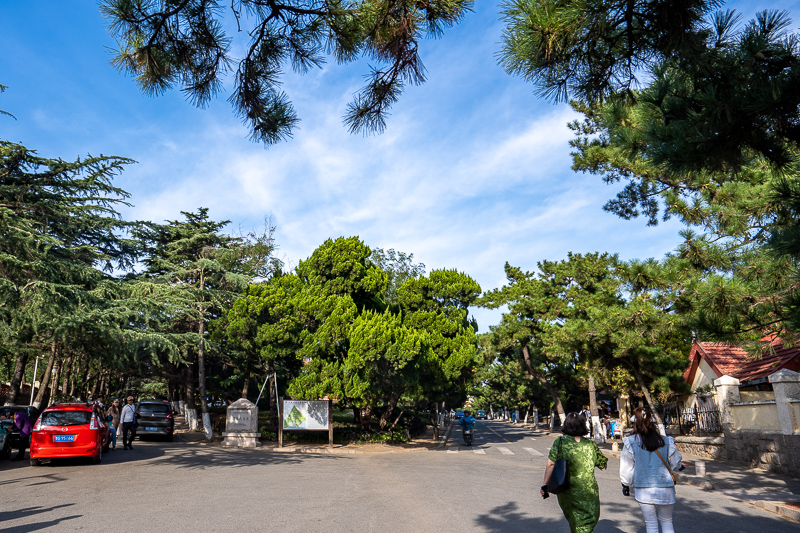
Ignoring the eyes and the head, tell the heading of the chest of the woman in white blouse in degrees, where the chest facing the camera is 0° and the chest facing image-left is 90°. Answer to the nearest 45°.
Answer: approximately 180°

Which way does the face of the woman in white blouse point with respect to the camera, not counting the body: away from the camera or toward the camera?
away from the camera

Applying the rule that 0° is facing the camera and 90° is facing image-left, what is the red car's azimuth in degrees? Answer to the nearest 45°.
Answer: approximately 180°

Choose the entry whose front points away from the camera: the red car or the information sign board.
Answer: the red car

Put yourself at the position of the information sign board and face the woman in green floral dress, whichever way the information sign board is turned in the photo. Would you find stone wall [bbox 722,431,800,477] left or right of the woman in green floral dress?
left

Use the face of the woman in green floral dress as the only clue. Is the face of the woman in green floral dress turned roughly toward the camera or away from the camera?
away from the camera

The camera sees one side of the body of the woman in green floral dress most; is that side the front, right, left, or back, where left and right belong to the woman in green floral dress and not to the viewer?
back

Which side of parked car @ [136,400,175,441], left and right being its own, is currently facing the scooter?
right

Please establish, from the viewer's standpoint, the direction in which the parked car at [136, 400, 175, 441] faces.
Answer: facing away from the viewer
